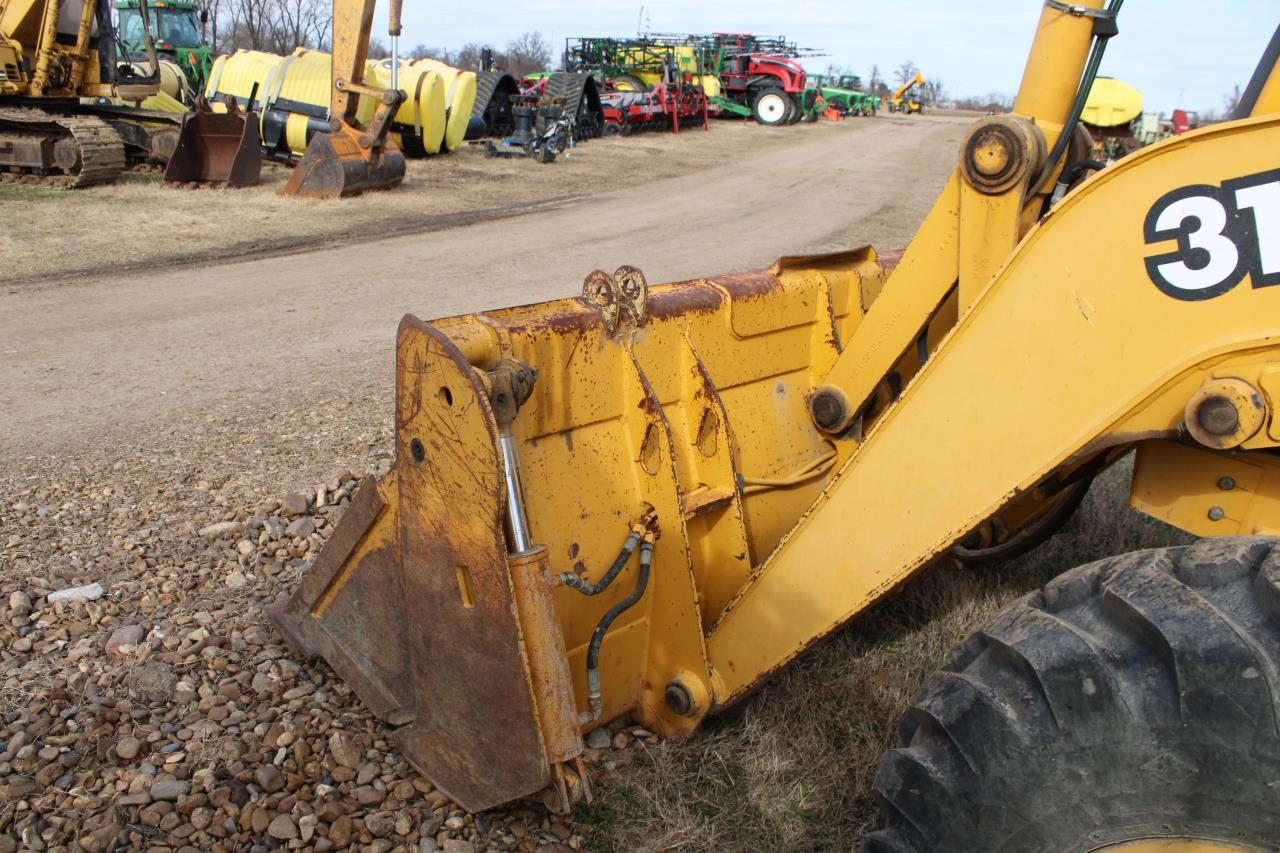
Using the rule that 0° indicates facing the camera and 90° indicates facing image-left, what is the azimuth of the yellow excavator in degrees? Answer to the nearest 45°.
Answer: approximately 315°

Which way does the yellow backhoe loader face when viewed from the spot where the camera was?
facing away from the viewer and to the left of the viewer

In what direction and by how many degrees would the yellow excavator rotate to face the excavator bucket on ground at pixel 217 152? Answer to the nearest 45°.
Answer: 0° — it already faces it

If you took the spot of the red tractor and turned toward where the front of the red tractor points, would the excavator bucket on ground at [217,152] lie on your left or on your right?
on your right

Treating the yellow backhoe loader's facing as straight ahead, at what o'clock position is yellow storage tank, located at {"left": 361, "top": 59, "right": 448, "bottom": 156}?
The yellow storage tank is roughly at 1 o'clock from the yellow backhoe loader.

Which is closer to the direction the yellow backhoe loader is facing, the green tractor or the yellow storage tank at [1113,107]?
the green tractor

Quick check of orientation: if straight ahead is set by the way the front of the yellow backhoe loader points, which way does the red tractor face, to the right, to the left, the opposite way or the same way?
the opposite way
